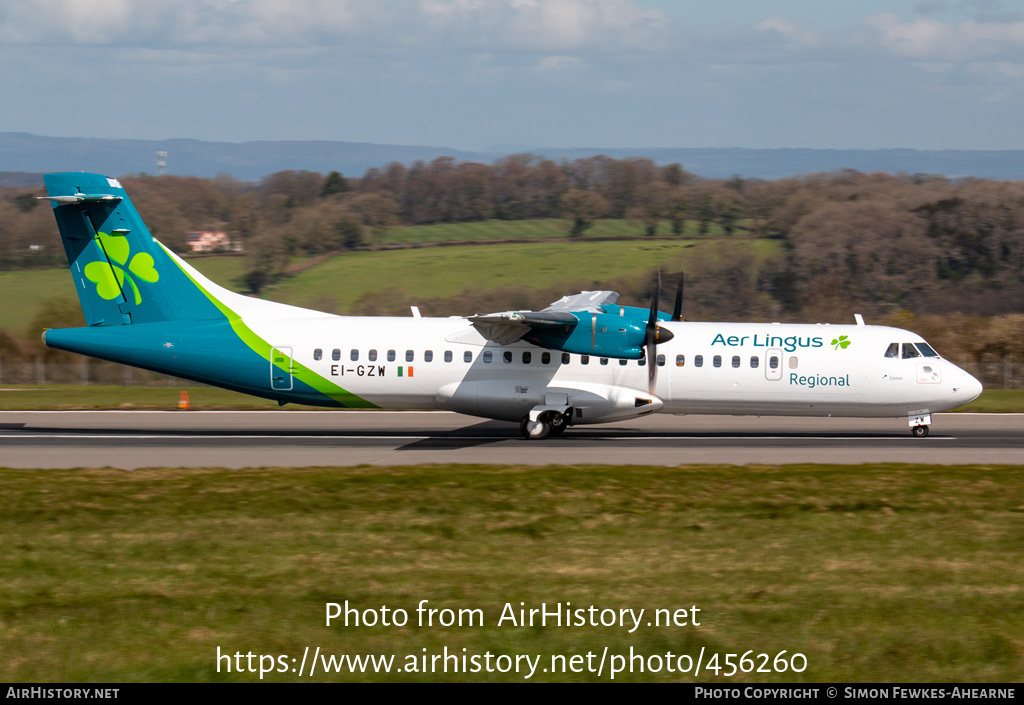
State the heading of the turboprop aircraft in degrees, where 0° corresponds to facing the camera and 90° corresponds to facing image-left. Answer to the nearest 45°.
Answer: approximately 270°
